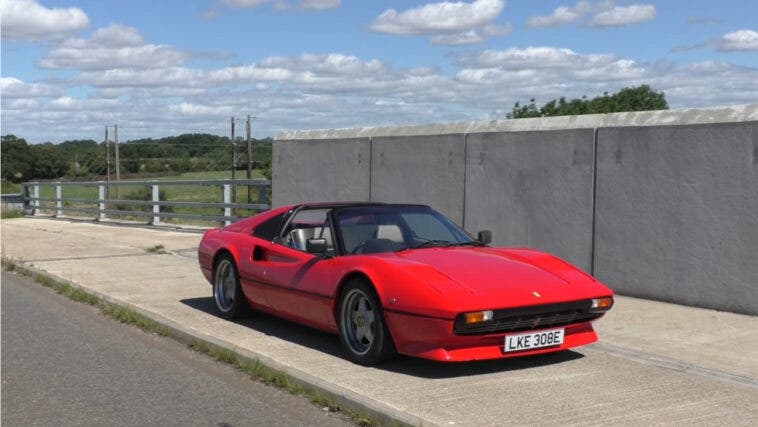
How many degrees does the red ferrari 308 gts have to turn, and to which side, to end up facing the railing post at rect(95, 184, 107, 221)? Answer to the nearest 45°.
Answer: approximately 180°

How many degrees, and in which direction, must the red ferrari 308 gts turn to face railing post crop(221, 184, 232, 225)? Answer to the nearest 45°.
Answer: approximately 135° to its left

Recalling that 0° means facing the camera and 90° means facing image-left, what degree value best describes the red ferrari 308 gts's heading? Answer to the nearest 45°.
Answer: approximately 315°

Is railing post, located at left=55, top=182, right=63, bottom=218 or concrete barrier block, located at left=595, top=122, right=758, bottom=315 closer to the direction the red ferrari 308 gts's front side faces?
the concrete barrier block

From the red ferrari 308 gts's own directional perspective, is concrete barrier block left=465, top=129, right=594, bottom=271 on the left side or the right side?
on its left

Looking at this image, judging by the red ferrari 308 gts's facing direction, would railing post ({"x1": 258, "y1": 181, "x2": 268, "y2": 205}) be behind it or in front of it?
behind

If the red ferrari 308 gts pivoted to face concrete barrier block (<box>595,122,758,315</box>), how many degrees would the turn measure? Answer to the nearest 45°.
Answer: approximately 90° to its left

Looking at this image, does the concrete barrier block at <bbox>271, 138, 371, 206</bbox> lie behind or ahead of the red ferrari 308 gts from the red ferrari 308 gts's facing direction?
behind

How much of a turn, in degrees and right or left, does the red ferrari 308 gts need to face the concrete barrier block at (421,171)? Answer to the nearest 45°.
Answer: approximately 135° to its left

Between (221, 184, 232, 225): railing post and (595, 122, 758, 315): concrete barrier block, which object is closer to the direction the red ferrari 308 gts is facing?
the concrete barrier block

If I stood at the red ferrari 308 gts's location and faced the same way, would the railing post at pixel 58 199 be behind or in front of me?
behind
